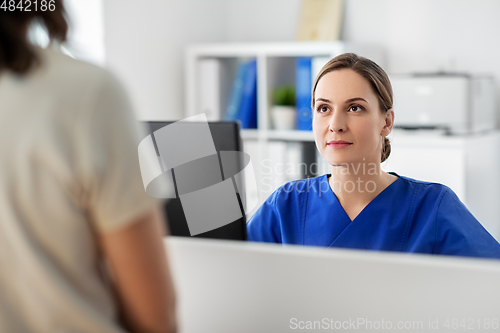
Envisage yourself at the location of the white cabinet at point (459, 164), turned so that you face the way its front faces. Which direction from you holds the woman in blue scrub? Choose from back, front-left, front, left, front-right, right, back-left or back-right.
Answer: front-left

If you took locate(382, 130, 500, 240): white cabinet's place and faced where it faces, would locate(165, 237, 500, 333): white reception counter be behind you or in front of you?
in front

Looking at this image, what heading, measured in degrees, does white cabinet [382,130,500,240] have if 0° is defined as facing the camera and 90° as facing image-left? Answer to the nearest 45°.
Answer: approximately 45°

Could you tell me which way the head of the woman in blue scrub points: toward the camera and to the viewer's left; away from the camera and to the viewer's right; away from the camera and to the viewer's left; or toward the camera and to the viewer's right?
toward the camera and to the viewer's left
